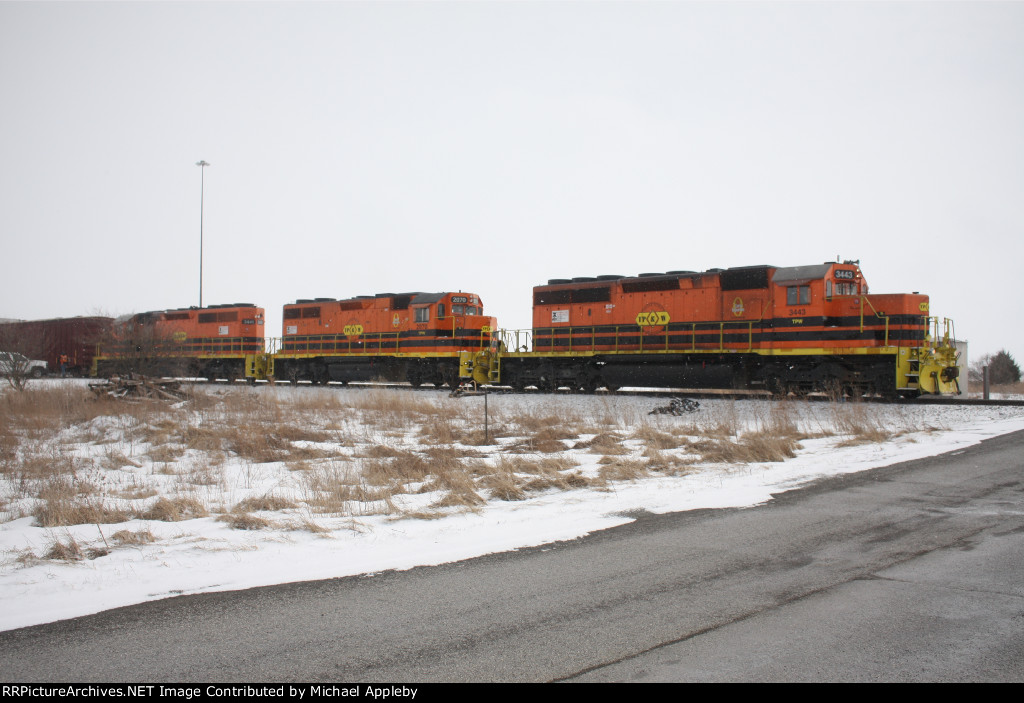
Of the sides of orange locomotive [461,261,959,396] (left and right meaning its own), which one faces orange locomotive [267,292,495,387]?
back

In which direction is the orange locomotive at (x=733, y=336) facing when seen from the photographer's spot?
facing the viewer and to the right of the viewer

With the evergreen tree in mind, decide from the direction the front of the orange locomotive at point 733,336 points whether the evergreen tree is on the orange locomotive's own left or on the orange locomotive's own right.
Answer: on the orange locomotive's own left

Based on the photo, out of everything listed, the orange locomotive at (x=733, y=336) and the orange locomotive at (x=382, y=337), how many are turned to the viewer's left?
0

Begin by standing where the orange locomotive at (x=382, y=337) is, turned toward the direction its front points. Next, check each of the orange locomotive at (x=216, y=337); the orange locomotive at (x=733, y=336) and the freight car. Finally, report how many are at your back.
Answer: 2

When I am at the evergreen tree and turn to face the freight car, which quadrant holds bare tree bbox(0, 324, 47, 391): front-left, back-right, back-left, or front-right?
front-left

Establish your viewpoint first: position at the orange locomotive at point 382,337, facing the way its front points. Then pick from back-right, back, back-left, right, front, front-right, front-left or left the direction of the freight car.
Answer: back

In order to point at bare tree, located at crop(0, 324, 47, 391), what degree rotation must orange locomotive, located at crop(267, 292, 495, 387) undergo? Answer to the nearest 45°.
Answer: approximately 135° to its right

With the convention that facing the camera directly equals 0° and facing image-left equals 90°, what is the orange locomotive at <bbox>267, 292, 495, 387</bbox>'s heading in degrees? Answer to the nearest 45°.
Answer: approximately 315°

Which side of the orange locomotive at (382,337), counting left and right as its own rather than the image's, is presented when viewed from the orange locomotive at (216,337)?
back

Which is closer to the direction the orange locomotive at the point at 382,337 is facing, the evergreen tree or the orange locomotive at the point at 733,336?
the orange locomotive
